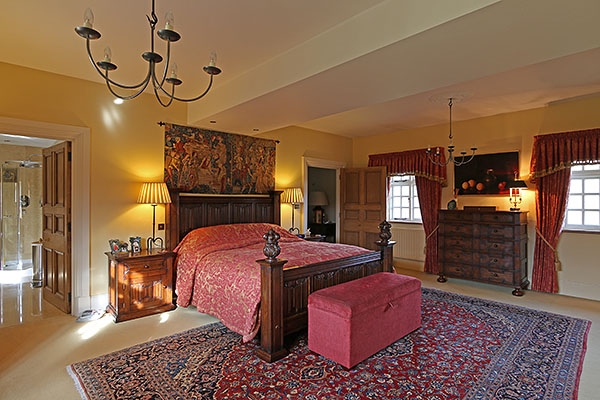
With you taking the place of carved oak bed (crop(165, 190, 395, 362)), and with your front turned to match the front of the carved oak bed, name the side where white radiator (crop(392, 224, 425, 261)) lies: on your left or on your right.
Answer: on your left

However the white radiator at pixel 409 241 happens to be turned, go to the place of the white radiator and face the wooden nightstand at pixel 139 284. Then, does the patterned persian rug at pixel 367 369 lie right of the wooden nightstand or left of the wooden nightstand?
left

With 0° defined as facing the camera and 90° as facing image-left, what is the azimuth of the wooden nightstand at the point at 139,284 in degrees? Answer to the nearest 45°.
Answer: approximately 315°

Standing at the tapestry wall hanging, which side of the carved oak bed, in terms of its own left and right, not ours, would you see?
back

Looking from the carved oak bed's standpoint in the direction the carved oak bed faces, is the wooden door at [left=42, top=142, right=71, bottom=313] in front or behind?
behind

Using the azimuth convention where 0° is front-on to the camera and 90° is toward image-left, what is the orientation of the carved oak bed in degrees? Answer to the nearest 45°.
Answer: approximately 315°

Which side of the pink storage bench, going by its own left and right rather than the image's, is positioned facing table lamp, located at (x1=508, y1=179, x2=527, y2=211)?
left

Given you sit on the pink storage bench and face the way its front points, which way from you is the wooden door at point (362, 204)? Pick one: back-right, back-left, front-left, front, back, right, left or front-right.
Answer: back-left

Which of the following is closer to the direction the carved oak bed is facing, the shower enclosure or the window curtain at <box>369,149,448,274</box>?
the window curtain
